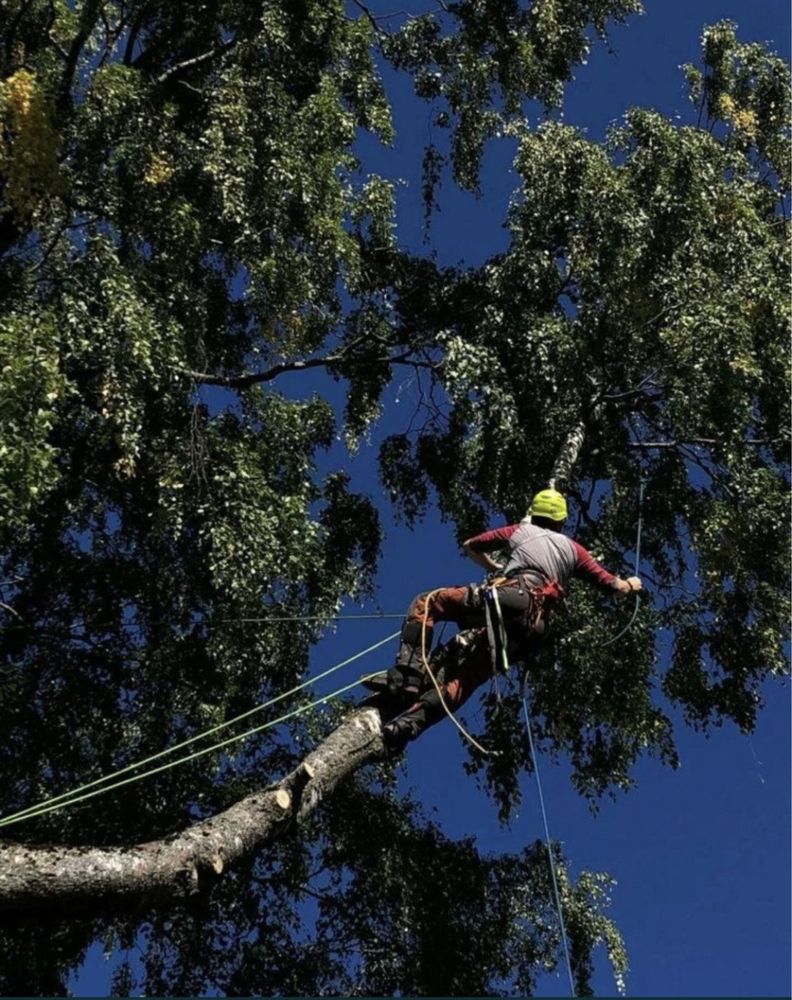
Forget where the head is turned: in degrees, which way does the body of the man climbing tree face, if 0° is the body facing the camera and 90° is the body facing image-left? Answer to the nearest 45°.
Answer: approximately 135°

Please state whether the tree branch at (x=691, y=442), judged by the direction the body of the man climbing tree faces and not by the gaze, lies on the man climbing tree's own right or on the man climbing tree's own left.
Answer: on the man climbing tree's own right
